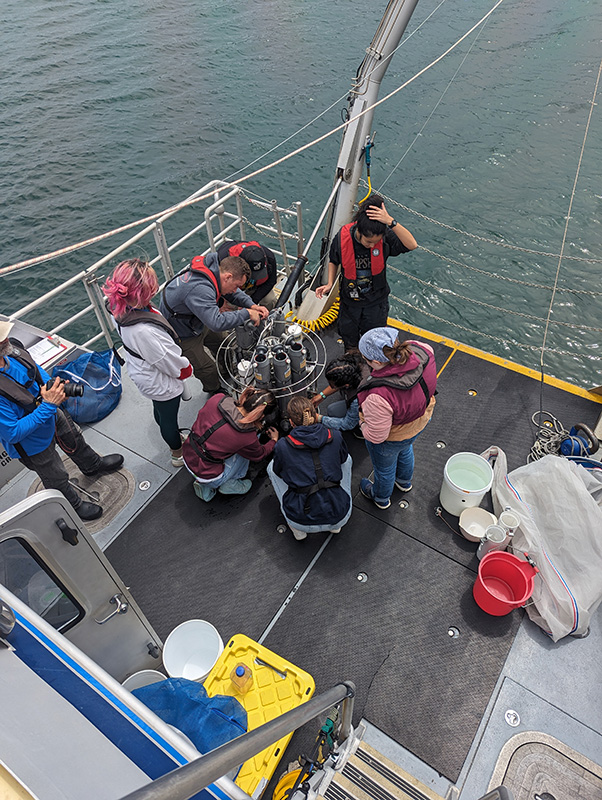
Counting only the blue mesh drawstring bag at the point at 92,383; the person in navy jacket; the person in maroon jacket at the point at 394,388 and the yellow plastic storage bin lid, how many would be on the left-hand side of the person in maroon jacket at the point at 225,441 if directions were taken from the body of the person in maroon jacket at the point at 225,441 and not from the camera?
1

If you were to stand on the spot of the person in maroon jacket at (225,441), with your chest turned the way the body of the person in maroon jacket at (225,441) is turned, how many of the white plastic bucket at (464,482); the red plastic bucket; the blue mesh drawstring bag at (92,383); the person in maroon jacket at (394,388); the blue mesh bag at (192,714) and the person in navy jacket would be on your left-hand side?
1

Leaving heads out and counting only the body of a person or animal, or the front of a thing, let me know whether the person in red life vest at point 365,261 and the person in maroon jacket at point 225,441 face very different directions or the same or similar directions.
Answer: very different directions

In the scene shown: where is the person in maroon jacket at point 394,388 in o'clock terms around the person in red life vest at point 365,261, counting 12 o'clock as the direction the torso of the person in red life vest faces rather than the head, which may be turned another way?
The person in maroon jacket is roughly at 12 o'clock from the person in red life vest.

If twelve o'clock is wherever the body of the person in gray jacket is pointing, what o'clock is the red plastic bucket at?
The red plastic bucket is roughly at 2 o'clock from the person in gray jacket.

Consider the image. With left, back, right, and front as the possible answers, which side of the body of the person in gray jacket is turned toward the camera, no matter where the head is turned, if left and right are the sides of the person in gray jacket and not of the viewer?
right

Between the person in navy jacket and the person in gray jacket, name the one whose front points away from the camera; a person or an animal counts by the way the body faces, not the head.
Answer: the person in navy jacket

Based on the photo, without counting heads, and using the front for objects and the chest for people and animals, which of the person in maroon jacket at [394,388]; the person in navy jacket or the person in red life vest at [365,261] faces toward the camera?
the person in red life vest

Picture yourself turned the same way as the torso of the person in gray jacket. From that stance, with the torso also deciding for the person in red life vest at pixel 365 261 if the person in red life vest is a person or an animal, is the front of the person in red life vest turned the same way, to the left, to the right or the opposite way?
to the right

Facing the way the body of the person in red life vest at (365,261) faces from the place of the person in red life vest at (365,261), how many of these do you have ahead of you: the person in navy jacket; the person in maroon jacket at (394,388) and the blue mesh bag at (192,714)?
3

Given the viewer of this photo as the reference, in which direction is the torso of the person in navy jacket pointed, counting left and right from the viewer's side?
facing away from the viewer

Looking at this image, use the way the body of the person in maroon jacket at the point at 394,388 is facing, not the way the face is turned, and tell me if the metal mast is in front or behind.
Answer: in front

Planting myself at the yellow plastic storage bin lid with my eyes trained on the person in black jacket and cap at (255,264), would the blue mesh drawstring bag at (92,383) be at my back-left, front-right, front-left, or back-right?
front-left

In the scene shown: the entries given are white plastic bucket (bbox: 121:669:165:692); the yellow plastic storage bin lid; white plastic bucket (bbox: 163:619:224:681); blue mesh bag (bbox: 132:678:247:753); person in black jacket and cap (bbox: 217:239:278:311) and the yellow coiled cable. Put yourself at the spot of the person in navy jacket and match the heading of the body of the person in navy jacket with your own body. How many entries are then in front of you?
2

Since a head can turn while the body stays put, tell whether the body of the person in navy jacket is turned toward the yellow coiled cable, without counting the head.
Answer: yes

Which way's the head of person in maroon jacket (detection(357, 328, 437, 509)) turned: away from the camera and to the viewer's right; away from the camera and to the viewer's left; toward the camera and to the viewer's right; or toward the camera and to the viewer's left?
away from the camera and to the viewer's left

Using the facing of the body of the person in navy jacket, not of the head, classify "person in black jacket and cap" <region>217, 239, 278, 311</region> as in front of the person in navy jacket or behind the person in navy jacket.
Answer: in front

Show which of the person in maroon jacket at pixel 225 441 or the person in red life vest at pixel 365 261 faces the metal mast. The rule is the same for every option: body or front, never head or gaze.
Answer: the person in maroon jacket
